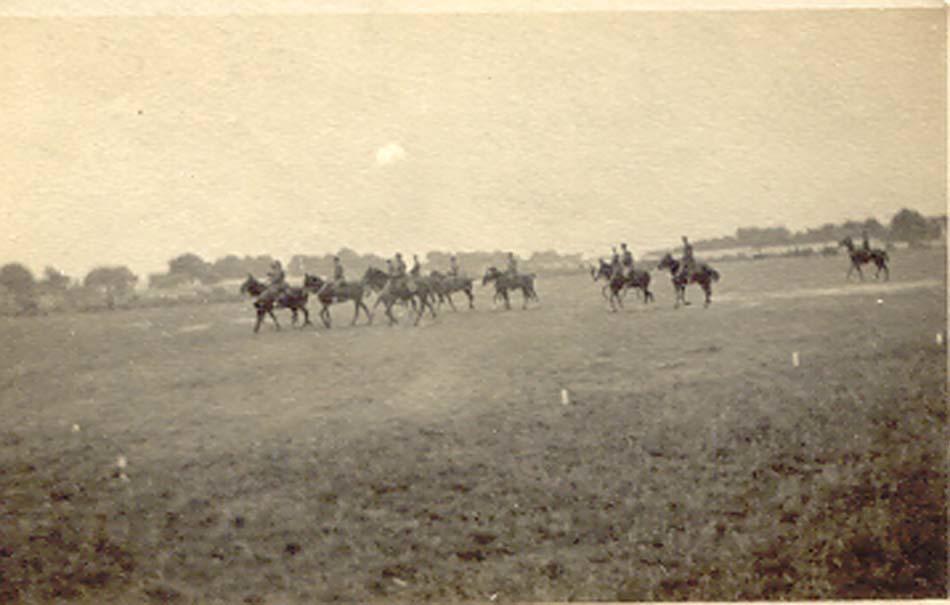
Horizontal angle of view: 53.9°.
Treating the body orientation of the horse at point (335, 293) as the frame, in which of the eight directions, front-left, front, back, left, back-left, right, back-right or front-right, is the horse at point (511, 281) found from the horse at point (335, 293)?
back

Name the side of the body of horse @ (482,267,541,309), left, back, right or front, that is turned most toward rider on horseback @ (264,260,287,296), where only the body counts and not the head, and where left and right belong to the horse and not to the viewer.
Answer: front

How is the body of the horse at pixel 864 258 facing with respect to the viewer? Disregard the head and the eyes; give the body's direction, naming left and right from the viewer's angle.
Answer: facing to the left of the viewer

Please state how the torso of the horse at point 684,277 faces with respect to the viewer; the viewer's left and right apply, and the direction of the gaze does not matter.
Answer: facing to the left of the viewer

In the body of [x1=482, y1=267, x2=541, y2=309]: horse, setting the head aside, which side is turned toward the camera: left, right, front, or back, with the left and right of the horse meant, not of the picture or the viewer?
left

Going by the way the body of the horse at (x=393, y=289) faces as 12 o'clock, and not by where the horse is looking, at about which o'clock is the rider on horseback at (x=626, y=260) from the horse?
The rider on horseback is roughly at 6 o'clock from the horse.

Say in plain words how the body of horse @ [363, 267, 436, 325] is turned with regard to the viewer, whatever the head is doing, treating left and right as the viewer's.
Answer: facing to the left of the viewer

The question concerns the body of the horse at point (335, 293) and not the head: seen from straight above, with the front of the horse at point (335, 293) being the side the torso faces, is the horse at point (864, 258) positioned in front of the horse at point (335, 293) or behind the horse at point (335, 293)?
behind

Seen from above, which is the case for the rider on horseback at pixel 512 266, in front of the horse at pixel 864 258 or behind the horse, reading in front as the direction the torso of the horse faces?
in front

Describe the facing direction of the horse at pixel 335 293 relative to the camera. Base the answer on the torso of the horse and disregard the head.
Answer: to the viewer's left

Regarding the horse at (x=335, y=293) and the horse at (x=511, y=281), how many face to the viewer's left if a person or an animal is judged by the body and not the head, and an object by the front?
2
